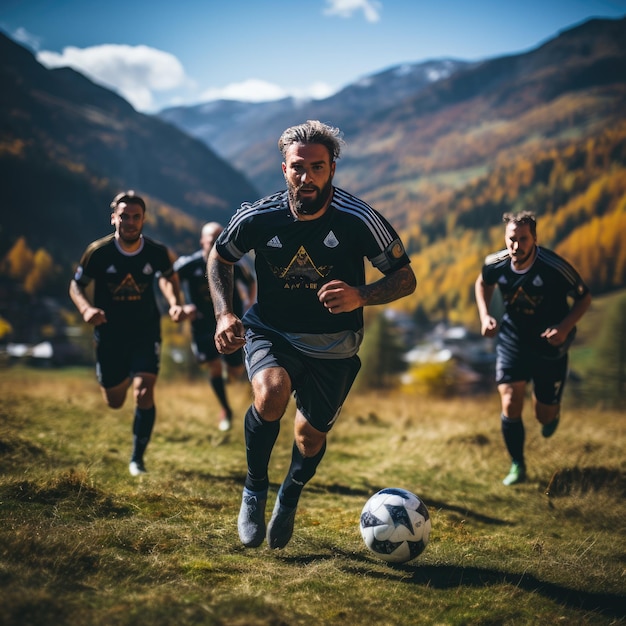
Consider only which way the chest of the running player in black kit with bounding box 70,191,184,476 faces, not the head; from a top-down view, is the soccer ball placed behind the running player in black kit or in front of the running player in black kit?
in front

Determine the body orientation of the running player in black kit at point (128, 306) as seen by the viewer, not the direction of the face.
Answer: toward the camera

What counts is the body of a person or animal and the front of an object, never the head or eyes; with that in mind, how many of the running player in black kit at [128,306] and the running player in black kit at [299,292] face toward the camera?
2

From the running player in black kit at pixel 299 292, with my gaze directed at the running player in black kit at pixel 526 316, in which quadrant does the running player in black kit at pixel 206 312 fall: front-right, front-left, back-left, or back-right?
front-left

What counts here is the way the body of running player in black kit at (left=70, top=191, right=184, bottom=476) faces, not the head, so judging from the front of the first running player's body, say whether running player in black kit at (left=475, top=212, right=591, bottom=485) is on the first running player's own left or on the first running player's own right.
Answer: on the first running player's own left

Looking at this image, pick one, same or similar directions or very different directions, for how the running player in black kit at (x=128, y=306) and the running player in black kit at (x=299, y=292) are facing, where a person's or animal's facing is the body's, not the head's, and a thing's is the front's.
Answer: same or similar directions

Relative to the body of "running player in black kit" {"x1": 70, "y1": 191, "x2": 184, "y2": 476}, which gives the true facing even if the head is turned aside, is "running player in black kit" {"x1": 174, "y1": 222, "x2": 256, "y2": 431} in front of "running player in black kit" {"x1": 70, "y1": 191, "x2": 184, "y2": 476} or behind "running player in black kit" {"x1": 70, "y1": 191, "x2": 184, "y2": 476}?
behind

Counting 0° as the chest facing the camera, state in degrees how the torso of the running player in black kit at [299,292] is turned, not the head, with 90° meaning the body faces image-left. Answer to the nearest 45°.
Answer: approximately 0°

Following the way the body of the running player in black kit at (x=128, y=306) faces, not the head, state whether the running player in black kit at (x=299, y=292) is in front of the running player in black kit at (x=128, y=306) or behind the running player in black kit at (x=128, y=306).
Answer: in front

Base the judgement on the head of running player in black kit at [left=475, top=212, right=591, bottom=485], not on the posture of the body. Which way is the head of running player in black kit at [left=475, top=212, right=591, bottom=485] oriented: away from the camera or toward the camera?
toward the camera
